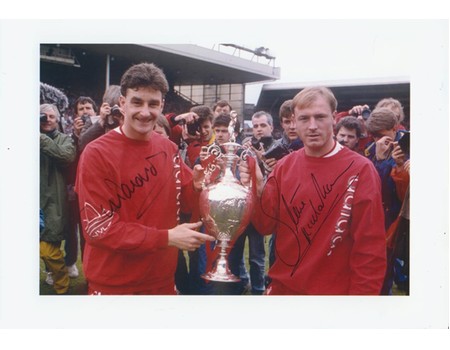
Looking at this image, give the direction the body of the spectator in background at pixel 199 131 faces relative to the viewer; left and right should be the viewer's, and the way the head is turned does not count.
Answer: facing the viewer and to the left of the viewer

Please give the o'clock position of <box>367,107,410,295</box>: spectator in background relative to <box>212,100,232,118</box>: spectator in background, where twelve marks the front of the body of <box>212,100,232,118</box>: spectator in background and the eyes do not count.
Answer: <box>367,107,410,295</box>: spectator in background is roughly at 9 o'clock from <box>212,100,232,118</box>: spectator in background.

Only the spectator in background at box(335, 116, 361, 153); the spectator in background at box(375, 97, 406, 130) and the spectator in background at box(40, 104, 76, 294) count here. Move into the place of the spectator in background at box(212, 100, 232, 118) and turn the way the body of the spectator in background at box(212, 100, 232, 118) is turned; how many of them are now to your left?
2

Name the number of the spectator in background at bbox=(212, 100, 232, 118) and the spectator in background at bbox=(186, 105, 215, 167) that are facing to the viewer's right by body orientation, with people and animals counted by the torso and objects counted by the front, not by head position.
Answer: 0

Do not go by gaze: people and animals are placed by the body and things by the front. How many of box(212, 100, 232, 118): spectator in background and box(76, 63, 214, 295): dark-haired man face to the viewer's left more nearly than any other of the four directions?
0

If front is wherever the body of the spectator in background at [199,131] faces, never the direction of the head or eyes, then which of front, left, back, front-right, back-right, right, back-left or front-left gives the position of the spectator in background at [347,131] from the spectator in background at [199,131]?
back-left

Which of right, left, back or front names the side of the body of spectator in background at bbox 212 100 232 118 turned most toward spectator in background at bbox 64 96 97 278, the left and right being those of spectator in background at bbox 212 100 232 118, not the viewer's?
right

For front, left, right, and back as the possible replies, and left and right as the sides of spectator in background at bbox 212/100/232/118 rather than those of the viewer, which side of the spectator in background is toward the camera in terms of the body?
front

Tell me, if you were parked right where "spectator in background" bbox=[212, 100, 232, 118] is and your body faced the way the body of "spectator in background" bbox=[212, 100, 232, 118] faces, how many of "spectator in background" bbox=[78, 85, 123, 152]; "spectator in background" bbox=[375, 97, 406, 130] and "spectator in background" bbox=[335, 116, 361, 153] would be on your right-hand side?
1
